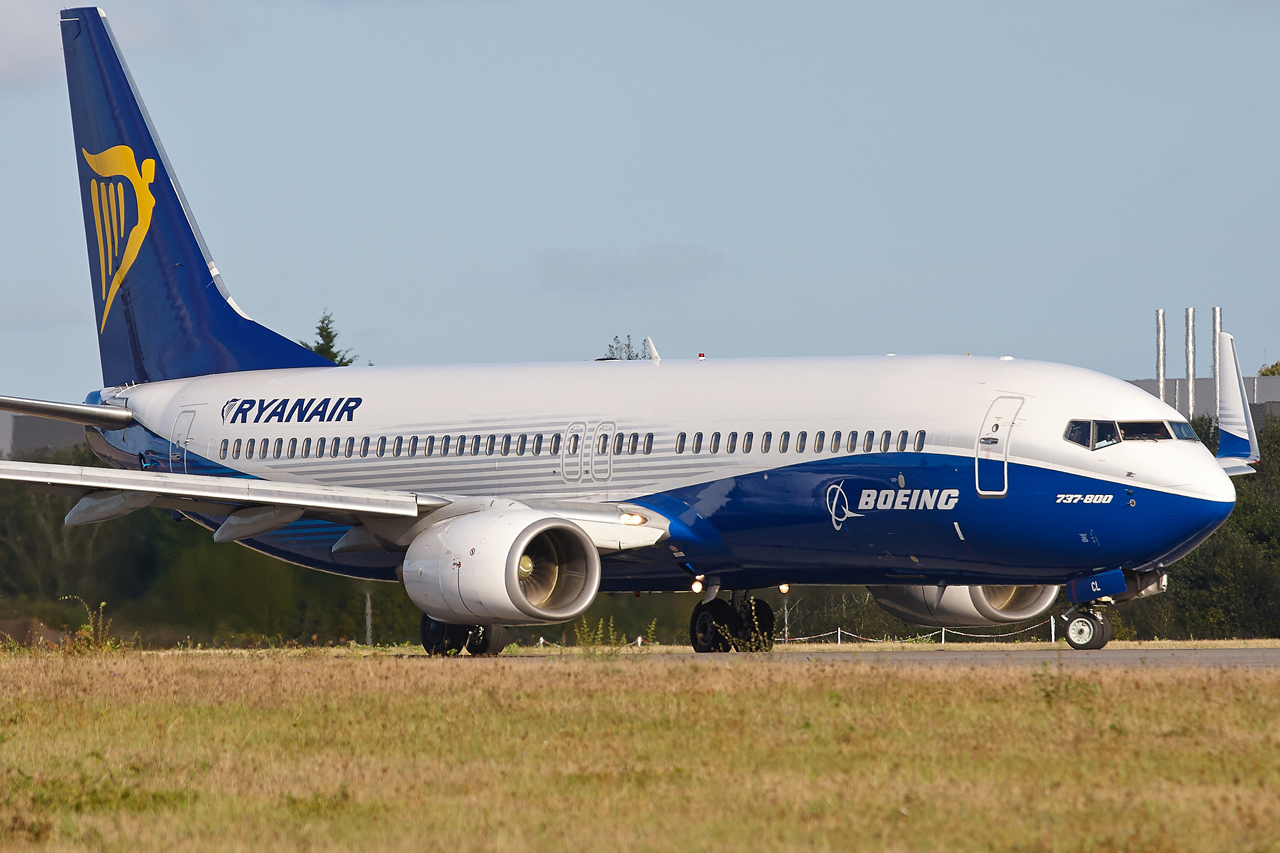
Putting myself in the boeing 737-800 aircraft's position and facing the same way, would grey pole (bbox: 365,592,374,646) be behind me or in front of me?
behind

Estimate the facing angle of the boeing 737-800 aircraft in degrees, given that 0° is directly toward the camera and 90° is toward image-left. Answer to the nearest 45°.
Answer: approximately 315°
